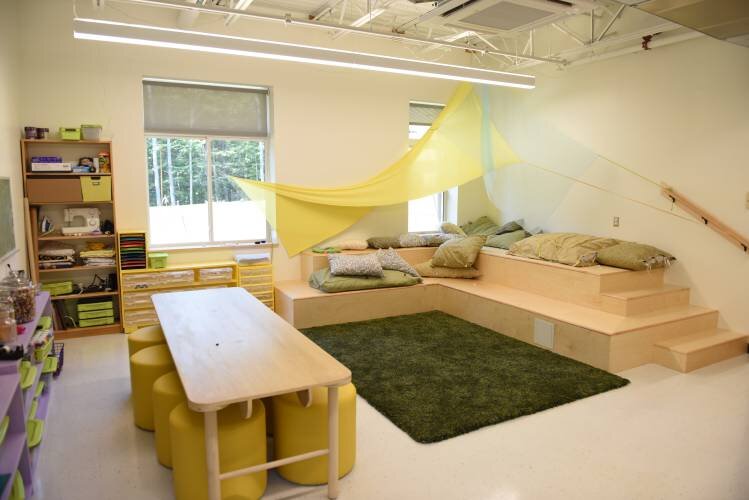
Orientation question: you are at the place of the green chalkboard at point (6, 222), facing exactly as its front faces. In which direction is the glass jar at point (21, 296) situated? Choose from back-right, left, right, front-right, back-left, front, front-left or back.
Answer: right

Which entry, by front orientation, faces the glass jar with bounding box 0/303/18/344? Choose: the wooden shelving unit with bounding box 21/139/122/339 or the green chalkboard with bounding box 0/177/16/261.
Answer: the wooden shelving unit

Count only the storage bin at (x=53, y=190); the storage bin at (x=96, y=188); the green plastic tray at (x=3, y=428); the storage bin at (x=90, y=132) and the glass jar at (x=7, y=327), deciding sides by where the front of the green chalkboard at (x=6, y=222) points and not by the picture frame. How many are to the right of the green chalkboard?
2

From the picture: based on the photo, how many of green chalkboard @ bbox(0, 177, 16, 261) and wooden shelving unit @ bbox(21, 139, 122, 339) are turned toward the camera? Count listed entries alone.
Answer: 1

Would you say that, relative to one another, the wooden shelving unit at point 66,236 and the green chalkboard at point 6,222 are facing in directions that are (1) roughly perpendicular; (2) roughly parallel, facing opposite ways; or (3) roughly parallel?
roughly perpendicular

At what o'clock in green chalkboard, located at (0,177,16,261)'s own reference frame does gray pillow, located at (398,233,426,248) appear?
The gray pillow is roughly at 12 o'clock from the green chalkboard.

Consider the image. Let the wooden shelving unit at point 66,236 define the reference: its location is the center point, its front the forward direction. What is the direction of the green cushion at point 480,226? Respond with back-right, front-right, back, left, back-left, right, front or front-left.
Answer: left

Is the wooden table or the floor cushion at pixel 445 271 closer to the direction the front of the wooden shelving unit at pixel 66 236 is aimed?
the wooden table

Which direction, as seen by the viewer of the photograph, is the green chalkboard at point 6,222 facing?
facing to the right of the viewer

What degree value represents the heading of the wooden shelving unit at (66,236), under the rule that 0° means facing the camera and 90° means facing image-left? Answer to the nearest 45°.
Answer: approximately 0°

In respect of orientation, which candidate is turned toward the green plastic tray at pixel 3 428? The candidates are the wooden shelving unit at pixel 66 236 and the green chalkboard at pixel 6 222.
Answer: the wooden shelving unit

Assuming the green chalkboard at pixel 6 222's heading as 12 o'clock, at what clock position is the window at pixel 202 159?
The window is roughly at 11 o'clock from the green chalkboard.
